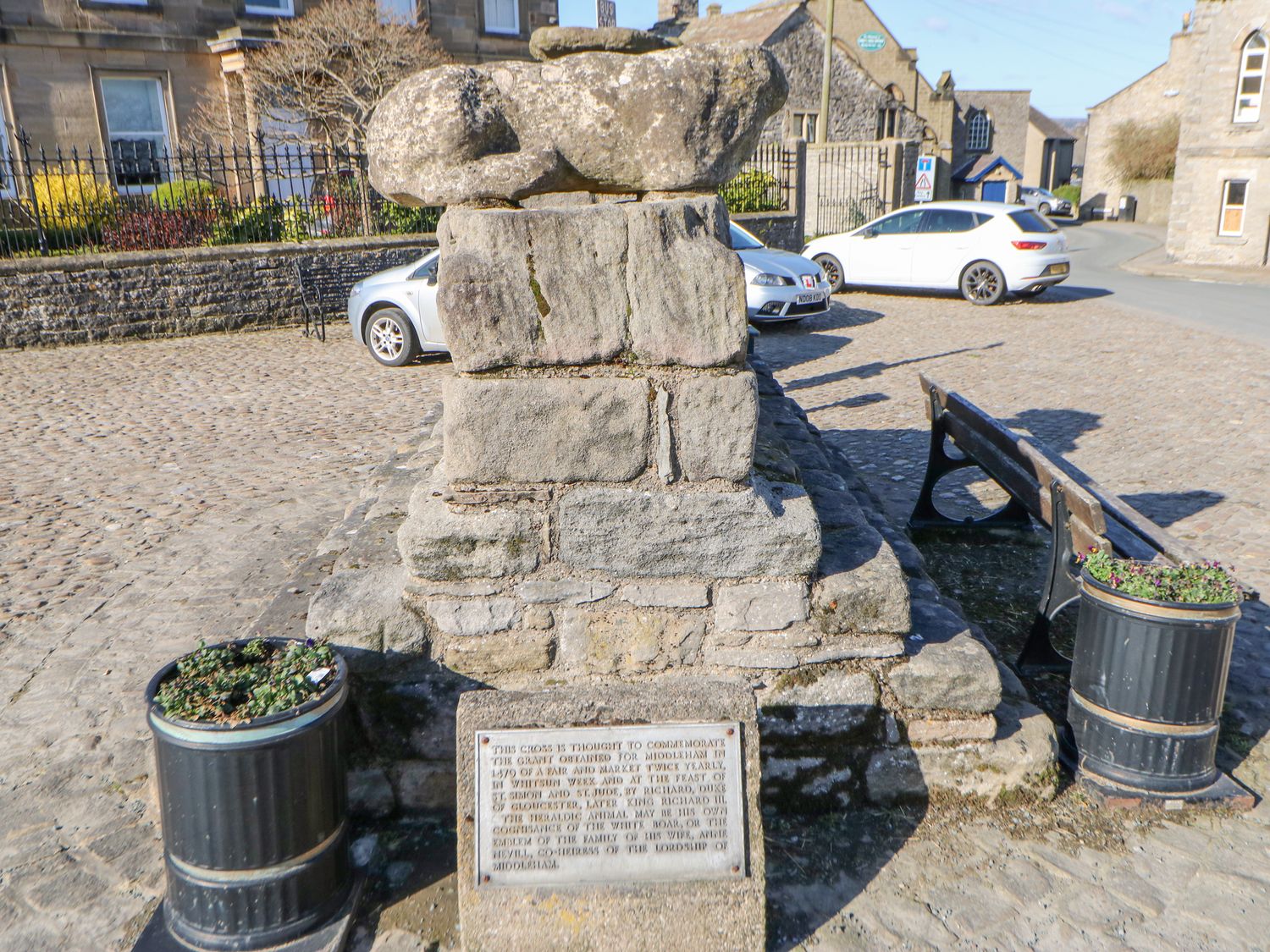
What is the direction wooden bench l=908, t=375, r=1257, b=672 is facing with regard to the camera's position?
facing away from the viewer and to the right of the viewer

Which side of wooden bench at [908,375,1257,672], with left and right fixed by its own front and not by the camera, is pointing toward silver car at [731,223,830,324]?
left

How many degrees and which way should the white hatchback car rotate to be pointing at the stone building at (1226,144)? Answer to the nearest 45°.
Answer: approximately 90° to its right

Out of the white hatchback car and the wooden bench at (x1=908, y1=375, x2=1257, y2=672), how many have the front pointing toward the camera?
0

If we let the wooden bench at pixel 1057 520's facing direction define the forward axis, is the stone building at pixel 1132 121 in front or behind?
in front

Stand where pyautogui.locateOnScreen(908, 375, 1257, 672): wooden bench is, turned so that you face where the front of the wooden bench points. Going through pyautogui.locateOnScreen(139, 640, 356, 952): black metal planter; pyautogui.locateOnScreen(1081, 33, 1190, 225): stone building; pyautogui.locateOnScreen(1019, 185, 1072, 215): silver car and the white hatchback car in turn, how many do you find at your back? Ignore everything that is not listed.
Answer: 1

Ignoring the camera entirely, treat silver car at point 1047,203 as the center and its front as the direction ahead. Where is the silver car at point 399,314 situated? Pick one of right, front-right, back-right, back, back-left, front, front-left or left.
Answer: front-right

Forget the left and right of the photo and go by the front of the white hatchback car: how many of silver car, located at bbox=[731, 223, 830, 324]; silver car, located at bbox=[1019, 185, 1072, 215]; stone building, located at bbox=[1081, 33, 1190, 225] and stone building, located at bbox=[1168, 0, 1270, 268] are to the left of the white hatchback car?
1

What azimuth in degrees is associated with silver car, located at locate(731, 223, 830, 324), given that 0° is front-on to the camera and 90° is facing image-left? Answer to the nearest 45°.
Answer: approximately 315°
